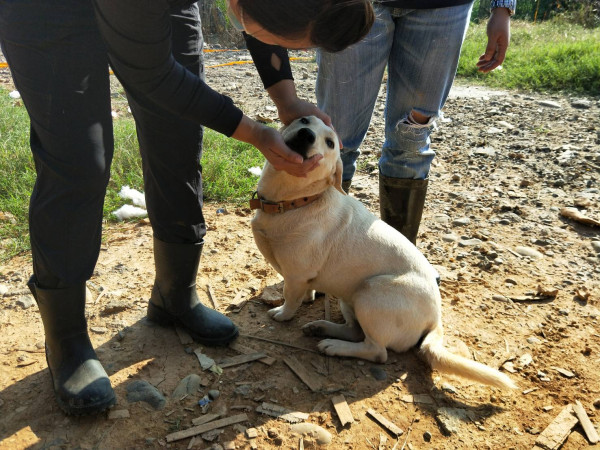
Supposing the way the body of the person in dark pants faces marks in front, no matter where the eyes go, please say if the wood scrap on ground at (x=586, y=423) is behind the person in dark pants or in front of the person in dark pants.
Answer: in front

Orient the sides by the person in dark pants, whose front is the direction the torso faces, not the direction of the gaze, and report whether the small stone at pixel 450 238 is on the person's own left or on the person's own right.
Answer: on the person's own left

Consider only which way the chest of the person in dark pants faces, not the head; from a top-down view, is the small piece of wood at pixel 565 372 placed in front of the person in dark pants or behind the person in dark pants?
in front

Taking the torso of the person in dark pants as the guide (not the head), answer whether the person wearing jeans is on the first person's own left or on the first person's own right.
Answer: on the first person's own left

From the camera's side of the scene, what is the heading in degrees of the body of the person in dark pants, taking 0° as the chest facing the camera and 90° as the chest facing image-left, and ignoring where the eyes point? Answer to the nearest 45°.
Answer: approximately 315°

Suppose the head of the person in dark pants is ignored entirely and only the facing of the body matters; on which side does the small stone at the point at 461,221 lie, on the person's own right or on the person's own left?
on the person's own left
